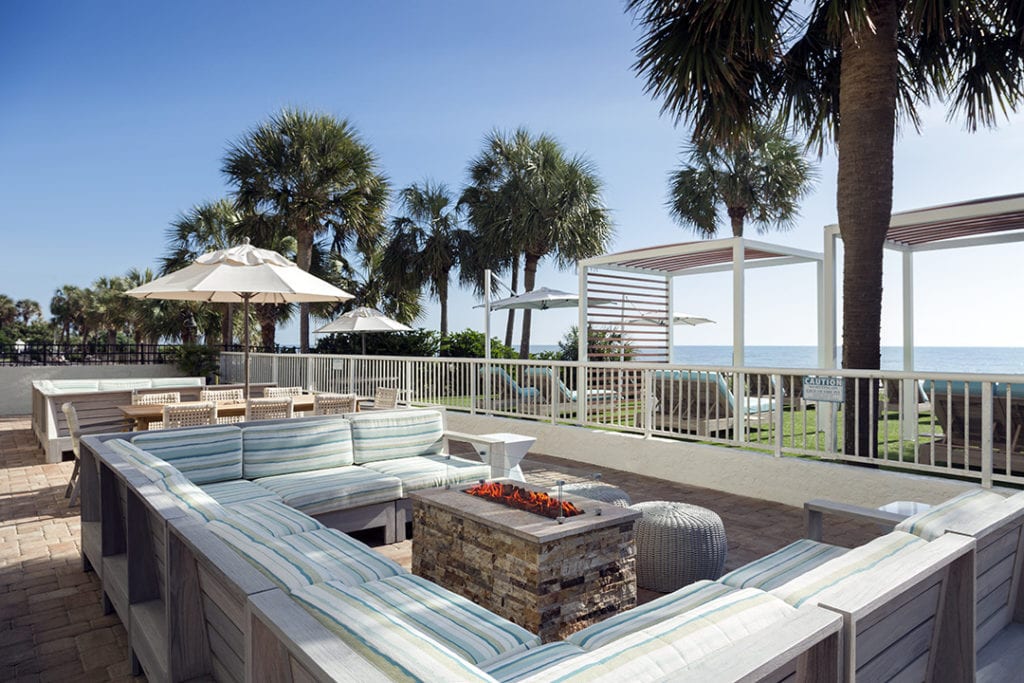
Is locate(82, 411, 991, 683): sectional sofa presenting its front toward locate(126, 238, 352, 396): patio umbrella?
no

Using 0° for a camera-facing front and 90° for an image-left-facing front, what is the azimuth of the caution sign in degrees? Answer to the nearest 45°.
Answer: approximately 0°

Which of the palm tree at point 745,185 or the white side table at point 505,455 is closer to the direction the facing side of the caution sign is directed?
the white side table

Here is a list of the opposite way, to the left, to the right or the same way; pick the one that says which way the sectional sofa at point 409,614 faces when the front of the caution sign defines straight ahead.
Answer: the opposite way

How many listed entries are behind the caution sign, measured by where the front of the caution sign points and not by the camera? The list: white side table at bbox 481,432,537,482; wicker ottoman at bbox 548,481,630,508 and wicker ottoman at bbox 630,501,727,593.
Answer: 0

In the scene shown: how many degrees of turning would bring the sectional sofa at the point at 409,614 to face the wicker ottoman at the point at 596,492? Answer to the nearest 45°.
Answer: approximately 45° to its left

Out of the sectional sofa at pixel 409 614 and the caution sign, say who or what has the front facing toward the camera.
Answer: the caution sign

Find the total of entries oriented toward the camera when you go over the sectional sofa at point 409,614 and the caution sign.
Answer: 1

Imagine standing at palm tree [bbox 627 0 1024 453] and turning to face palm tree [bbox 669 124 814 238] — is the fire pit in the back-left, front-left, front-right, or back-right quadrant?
back-left

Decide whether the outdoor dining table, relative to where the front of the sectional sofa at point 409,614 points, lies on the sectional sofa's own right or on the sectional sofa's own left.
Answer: on the sectional sofa's own left

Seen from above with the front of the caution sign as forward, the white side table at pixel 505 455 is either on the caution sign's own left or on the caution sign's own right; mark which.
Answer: on the caution sign's own right

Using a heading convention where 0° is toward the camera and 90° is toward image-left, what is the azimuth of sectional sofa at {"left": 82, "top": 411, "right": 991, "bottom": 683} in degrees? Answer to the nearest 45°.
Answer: approximately 225°

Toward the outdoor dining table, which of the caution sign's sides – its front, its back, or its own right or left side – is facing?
right

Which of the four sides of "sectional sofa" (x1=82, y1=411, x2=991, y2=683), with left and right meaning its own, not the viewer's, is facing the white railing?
front
